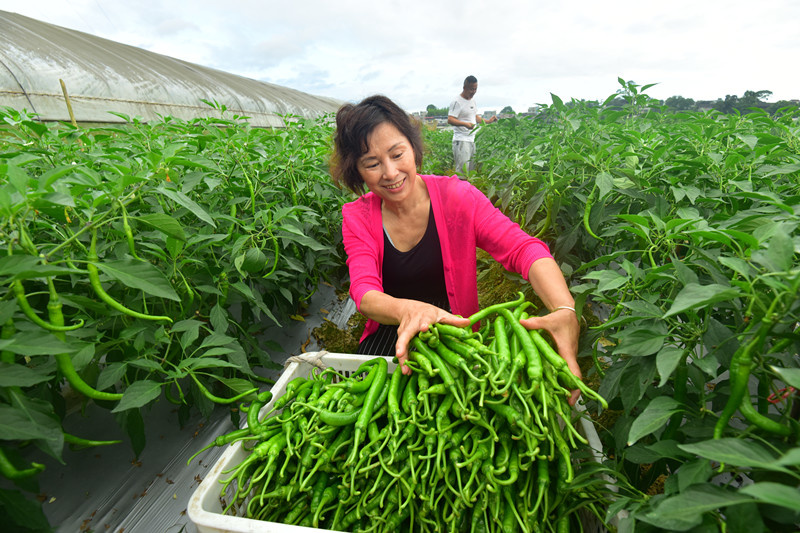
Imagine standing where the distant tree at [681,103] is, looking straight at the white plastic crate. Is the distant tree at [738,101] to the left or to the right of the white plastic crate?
left

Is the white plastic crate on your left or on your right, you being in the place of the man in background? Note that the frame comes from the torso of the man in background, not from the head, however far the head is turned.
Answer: on your right

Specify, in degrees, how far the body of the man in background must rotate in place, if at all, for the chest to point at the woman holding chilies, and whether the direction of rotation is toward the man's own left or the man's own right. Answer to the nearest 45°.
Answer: approximately 45° to the man's own right

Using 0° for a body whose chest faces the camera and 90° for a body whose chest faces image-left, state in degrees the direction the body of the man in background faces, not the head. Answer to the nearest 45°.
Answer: approximately 315°

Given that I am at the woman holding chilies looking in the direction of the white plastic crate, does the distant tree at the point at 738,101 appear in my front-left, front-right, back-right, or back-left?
back-left

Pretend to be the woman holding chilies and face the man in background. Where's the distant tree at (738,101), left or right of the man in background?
right
